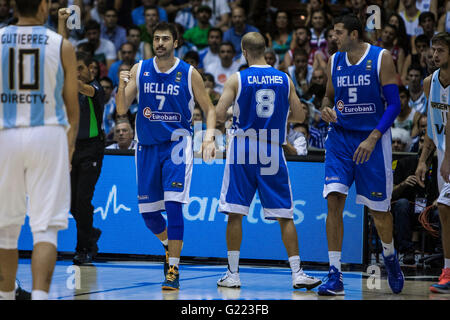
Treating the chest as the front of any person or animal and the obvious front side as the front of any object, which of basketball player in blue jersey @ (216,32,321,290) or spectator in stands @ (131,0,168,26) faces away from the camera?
the basketball player in blue jersey

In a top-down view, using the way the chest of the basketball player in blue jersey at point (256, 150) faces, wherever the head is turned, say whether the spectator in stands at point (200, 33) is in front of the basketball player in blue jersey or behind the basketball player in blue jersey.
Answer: in front

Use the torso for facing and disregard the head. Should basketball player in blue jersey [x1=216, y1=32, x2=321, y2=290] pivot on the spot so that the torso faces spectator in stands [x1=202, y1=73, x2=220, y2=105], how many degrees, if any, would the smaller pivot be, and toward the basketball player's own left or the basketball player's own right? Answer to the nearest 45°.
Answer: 0° — they already face them

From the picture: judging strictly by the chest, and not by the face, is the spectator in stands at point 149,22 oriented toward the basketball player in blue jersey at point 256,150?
yes

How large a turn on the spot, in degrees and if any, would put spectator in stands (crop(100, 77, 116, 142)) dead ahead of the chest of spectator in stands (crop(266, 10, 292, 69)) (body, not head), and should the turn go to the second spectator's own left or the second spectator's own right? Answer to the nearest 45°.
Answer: approximately 45° to the second spectator's own right

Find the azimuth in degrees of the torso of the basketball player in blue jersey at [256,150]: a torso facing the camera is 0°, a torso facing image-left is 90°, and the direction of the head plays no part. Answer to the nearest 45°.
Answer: approximately 180°

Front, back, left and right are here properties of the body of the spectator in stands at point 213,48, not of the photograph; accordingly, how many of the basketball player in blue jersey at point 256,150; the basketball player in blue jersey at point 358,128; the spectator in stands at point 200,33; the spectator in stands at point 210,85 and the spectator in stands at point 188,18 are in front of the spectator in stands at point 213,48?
3

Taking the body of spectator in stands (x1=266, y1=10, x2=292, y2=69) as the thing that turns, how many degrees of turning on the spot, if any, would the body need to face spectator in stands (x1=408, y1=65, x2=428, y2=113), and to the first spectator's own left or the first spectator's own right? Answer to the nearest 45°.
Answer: approximately 45° to the first spectator's own left

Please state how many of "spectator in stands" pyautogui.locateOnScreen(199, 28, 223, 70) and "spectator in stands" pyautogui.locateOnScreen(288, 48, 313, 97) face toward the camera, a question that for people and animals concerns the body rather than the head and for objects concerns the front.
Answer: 2
